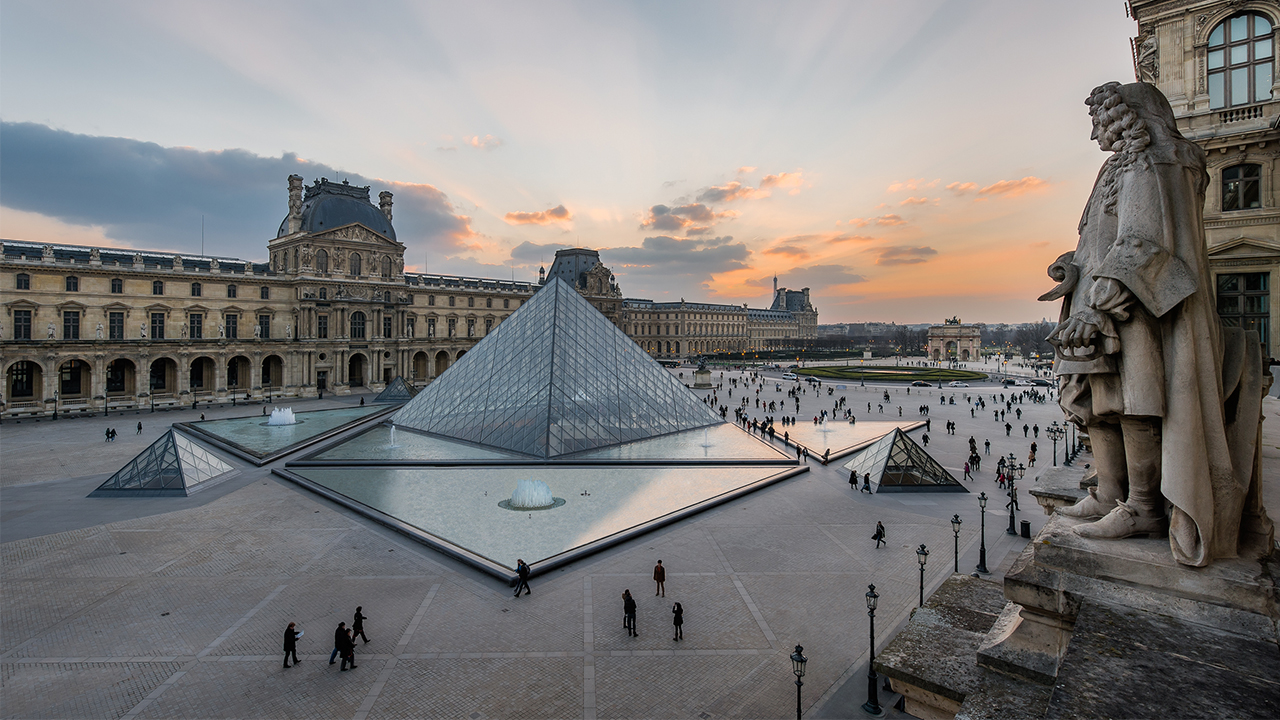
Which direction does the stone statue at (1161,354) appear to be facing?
to the viewer's left

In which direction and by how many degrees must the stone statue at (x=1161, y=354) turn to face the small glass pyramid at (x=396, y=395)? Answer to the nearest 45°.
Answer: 0° — it already faces it

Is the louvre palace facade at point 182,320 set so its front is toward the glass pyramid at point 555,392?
yes

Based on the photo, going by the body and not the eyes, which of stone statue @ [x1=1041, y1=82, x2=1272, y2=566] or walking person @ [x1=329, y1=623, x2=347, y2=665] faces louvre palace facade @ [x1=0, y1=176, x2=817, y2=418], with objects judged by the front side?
the stone statue
